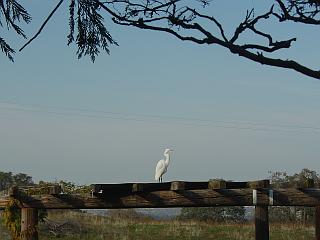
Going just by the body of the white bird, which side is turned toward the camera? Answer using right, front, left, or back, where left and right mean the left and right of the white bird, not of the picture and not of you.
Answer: right
